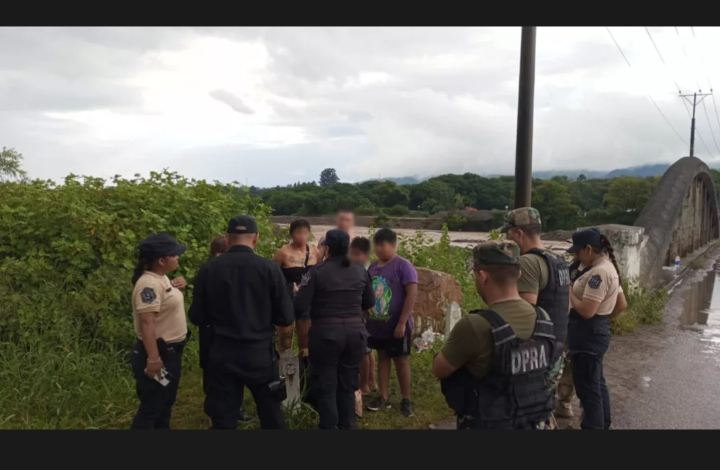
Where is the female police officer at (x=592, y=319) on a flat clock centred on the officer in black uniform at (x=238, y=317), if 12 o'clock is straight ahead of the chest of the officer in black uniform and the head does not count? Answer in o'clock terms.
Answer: The female police officer is roughly at 3 o'clock from the officer in black uniform.

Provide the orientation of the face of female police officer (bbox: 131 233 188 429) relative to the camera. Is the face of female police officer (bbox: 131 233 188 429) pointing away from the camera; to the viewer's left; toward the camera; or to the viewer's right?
to the viewer's right

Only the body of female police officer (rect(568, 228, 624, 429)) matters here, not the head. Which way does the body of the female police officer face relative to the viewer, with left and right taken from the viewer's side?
facing to the left of the viewer

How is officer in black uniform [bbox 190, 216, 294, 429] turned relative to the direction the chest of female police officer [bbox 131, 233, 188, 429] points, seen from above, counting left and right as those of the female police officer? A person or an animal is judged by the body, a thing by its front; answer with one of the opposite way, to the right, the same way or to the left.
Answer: to the left

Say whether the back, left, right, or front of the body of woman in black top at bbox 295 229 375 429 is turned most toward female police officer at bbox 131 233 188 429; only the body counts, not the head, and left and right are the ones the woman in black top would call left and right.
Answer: left

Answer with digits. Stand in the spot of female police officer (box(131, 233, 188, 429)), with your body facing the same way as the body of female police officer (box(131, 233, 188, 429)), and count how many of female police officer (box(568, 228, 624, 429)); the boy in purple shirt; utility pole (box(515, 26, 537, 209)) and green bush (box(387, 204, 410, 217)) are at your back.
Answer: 0

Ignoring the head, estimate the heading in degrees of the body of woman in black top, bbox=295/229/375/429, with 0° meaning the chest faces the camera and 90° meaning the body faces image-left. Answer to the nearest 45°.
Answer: approximately 180°

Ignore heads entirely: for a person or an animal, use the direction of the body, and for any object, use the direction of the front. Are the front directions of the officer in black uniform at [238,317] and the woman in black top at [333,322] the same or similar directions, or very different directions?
same or similar directions

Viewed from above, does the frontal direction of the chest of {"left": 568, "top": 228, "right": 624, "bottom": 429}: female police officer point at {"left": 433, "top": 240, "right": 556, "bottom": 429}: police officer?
no

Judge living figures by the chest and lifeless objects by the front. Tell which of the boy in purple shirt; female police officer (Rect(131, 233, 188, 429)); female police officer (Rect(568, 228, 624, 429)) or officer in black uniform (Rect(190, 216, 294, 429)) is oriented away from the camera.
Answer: the officer in black uniform

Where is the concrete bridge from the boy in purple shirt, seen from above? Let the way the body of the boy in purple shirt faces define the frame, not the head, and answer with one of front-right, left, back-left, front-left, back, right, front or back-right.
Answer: back

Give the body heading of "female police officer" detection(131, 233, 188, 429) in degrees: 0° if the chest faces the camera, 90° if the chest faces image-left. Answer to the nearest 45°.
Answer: approximately 270°

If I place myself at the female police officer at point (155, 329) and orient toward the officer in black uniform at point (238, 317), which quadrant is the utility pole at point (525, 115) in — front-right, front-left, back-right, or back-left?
front-left

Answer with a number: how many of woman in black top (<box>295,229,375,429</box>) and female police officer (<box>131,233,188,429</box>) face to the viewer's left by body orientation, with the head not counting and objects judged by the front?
0

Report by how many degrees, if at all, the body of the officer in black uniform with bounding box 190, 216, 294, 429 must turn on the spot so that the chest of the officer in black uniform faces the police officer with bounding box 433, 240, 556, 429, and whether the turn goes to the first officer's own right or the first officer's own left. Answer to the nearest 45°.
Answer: approximately 135° to the first officer's own right

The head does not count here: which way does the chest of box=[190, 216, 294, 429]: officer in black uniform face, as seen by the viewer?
away from the camera

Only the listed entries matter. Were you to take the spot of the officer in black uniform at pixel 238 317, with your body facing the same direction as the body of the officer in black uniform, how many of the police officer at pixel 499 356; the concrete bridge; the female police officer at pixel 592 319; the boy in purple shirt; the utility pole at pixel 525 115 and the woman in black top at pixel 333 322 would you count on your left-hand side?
0

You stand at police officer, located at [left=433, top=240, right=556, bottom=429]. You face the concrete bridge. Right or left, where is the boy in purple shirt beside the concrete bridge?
left

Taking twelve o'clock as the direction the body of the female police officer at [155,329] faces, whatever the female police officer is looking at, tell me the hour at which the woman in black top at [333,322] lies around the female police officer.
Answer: The woman in black top is roughly at 12 o'clock from the female police officer.

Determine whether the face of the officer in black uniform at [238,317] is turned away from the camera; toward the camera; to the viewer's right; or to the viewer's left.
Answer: away from the camera
